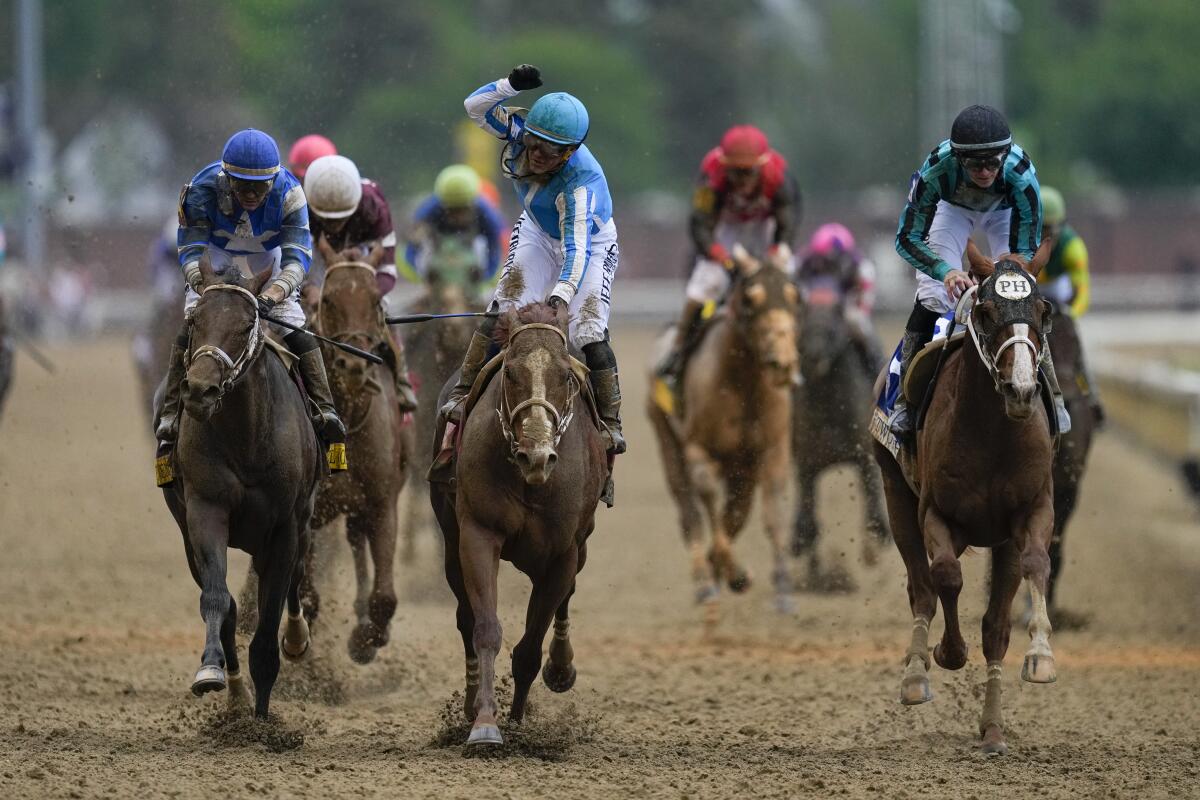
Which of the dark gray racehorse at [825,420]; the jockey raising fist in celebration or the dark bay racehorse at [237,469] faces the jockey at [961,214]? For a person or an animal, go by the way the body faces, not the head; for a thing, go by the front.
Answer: the dark gray racehorse at [825,420]

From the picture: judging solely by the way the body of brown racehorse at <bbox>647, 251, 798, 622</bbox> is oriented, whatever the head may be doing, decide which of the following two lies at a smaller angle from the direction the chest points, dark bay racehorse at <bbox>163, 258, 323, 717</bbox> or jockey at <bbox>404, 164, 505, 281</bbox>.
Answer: the dark bay racehorse

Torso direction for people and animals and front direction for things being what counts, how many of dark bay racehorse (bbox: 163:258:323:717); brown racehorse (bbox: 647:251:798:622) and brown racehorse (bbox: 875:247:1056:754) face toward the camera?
3

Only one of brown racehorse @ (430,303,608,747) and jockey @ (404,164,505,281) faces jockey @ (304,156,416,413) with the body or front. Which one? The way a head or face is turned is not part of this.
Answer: jockey @ (404,164,505,281)

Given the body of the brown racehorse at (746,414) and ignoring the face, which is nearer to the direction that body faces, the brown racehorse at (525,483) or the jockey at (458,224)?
the brown racehorse

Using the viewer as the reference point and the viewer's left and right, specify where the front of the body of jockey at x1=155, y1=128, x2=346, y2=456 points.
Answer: facing the viewer

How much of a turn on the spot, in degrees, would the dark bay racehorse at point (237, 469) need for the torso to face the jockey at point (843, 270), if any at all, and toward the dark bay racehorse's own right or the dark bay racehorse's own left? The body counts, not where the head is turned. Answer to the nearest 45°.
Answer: approximately 135° to the dark bay racehorse's own left

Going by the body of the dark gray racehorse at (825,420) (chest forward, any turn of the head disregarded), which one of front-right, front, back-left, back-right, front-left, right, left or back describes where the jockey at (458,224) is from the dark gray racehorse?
right

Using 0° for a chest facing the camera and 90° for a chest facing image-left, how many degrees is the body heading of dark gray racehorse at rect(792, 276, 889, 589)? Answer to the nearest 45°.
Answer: approximately 0°

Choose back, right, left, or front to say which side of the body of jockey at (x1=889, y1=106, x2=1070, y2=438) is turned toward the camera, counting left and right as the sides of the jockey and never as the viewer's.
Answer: front

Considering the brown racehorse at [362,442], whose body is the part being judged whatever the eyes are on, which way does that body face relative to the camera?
toward the camera

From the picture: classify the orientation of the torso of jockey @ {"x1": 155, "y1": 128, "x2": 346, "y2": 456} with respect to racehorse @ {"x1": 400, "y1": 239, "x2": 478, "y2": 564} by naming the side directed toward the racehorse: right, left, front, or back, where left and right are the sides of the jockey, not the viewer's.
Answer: back
